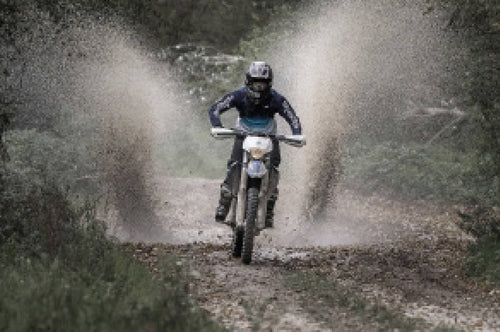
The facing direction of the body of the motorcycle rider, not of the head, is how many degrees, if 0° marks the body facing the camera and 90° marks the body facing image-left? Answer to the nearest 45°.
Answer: approximately 0°

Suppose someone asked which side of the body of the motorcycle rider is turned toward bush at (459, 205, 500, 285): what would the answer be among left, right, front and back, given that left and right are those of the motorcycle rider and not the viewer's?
left

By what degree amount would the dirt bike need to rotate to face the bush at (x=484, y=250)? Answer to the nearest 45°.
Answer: approximately 90° to its left
